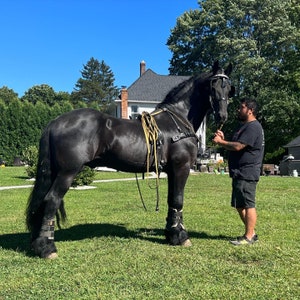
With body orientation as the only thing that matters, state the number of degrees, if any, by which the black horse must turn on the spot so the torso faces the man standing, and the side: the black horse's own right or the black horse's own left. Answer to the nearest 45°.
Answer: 0° — it already faces them

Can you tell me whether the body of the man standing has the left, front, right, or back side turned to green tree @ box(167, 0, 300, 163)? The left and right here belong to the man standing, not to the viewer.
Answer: right

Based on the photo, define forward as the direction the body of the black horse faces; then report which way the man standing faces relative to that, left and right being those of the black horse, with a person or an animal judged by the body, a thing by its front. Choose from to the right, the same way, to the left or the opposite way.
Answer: the opposite way

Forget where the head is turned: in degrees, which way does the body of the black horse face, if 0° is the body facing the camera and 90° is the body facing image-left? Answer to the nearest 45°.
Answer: approximately 270°

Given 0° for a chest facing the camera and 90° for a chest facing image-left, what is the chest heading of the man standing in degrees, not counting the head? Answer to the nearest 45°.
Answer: approximately 90°

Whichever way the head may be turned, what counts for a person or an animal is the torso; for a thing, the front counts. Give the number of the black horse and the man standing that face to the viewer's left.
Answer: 1

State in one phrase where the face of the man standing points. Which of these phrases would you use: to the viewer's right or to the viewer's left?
to the viewer's left

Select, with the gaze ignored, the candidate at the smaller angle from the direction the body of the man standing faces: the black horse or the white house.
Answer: the black horse

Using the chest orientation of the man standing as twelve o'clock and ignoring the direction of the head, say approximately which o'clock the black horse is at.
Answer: The black horse is roughly at 11 o'clock from the man standing.

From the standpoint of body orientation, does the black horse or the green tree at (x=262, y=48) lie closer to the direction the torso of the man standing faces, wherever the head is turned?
the black horse

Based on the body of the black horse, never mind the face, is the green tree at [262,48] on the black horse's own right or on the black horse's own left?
on the black horse's own left

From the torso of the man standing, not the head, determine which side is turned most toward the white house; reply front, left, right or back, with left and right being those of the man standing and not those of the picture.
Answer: right

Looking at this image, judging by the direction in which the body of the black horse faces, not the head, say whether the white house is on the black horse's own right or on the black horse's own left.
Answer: on the black horse's own left
